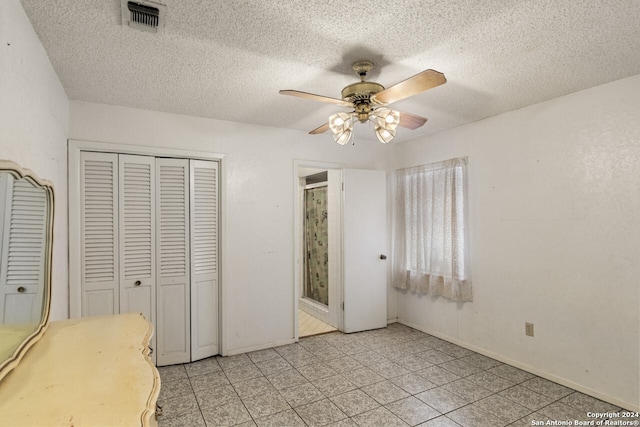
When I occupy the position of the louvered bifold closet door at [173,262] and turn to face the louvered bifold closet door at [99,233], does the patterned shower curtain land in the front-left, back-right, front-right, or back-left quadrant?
back-right

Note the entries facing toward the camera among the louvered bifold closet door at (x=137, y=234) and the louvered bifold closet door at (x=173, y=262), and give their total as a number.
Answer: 2

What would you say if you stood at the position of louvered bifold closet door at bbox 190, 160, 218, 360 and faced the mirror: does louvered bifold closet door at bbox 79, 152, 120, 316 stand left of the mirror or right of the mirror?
right

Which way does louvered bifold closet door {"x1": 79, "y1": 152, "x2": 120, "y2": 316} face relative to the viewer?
toward the camera

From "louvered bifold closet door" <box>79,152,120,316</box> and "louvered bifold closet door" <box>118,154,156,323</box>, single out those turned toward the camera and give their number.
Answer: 2

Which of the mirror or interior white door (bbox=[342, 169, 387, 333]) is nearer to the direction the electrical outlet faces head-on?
the mirror

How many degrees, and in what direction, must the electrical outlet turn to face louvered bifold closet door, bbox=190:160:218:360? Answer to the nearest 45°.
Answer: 0° — it already faces it

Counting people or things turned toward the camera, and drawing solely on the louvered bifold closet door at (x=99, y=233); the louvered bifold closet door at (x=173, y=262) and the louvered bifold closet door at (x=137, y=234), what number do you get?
3

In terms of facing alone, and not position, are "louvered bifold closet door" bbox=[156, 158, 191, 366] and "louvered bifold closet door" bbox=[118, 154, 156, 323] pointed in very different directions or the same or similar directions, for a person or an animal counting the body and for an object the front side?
same or similar directions

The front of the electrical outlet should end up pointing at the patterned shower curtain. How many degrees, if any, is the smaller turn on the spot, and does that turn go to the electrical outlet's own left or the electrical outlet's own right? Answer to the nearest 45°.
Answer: approximately 45° to the electrical outlet's own right

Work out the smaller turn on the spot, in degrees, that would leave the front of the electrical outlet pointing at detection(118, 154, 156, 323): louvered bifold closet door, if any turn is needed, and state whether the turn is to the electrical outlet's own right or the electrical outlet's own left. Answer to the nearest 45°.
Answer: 0° — it already faces it

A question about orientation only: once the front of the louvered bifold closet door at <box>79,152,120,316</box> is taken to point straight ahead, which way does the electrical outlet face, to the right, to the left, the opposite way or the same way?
to the right

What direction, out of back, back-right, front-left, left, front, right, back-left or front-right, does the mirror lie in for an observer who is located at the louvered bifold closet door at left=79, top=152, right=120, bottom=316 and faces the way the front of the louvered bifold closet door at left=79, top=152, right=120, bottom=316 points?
front

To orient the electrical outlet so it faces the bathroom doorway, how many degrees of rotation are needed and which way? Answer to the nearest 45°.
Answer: approximately 45° to its right

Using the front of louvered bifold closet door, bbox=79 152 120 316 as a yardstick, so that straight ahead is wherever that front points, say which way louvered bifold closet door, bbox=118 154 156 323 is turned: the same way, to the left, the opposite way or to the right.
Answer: the same way

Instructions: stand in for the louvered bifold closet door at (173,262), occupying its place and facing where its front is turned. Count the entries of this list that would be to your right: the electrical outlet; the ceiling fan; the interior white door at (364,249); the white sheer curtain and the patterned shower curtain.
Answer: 0

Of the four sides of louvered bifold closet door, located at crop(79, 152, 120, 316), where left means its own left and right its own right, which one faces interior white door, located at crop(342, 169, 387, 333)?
left
